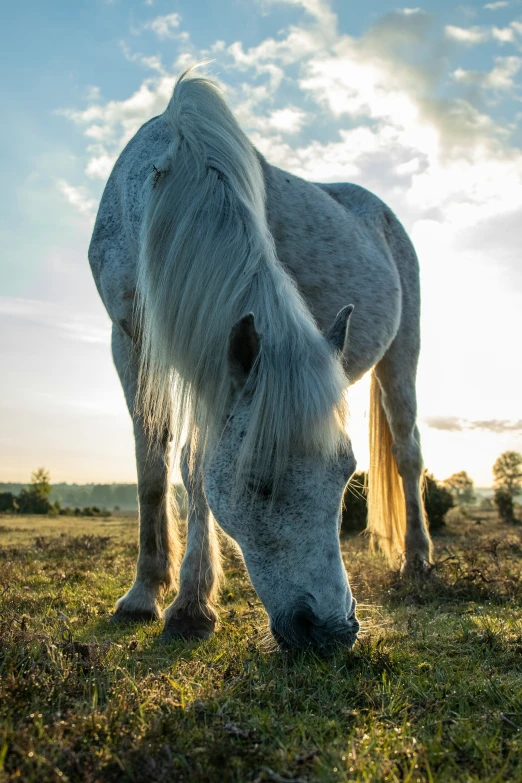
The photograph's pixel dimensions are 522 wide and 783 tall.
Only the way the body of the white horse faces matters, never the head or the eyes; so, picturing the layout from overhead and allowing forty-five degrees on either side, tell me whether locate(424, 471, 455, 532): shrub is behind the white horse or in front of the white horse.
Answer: behind

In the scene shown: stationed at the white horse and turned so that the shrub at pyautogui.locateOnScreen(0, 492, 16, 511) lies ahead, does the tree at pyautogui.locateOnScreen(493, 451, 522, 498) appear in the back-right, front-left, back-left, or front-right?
front-right

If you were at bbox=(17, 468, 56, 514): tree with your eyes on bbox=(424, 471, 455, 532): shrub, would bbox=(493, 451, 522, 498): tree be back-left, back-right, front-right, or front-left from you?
front-left

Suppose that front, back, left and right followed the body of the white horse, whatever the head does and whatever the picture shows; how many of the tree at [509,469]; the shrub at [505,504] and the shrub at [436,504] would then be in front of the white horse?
0

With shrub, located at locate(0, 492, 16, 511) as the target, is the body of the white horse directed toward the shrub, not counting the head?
no

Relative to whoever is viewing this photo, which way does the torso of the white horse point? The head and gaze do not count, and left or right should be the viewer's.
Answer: facing the viewer and to the left of the viewer

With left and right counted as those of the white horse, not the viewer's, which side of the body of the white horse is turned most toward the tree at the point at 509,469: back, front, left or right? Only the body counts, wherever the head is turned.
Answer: back

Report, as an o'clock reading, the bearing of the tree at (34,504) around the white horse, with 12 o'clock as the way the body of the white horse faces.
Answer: The tree is roughly at 4 o'clock from the white horse.
